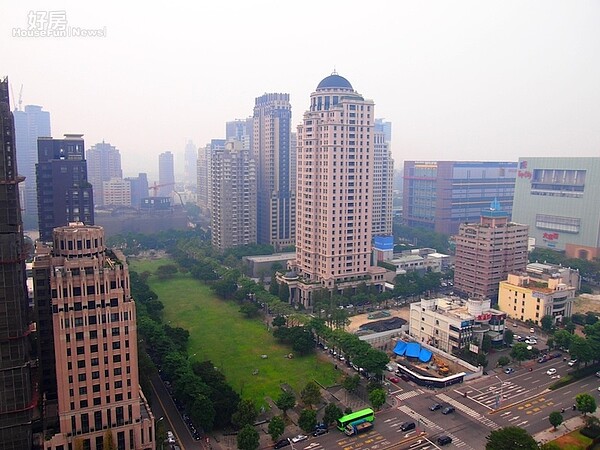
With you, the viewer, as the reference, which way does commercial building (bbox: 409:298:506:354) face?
facing the viewer and to the right of the viewer

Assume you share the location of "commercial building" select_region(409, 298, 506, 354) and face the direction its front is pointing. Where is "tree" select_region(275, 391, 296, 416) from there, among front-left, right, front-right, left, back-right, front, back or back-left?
right

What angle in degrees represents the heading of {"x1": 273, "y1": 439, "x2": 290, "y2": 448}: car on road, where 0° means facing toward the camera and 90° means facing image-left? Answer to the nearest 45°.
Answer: approximately 45°

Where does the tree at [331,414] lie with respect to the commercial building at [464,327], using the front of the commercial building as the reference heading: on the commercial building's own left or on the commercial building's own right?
on the commercial building's own right

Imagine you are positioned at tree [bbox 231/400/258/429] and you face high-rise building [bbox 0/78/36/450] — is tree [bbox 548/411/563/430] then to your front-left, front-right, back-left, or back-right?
back-left

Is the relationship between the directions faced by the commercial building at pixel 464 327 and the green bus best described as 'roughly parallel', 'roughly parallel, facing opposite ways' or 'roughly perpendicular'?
roughly perpendicular

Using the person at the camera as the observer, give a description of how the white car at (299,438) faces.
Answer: facing the viewer and to the left of the viewer

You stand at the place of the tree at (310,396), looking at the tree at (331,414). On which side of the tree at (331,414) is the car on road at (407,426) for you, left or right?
left

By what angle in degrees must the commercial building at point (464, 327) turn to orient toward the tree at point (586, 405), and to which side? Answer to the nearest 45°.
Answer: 0° — it already faces it

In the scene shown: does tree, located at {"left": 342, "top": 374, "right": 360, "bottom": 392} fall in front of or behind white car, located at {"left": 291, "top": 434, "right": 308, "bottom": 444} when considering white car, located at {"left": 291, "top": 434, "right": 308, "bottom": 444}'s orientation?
behind

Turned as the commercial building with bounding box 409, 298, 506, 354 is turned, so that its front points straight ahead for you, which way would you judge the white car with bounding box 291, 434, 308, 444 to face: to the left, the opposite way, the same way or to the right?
to the right
